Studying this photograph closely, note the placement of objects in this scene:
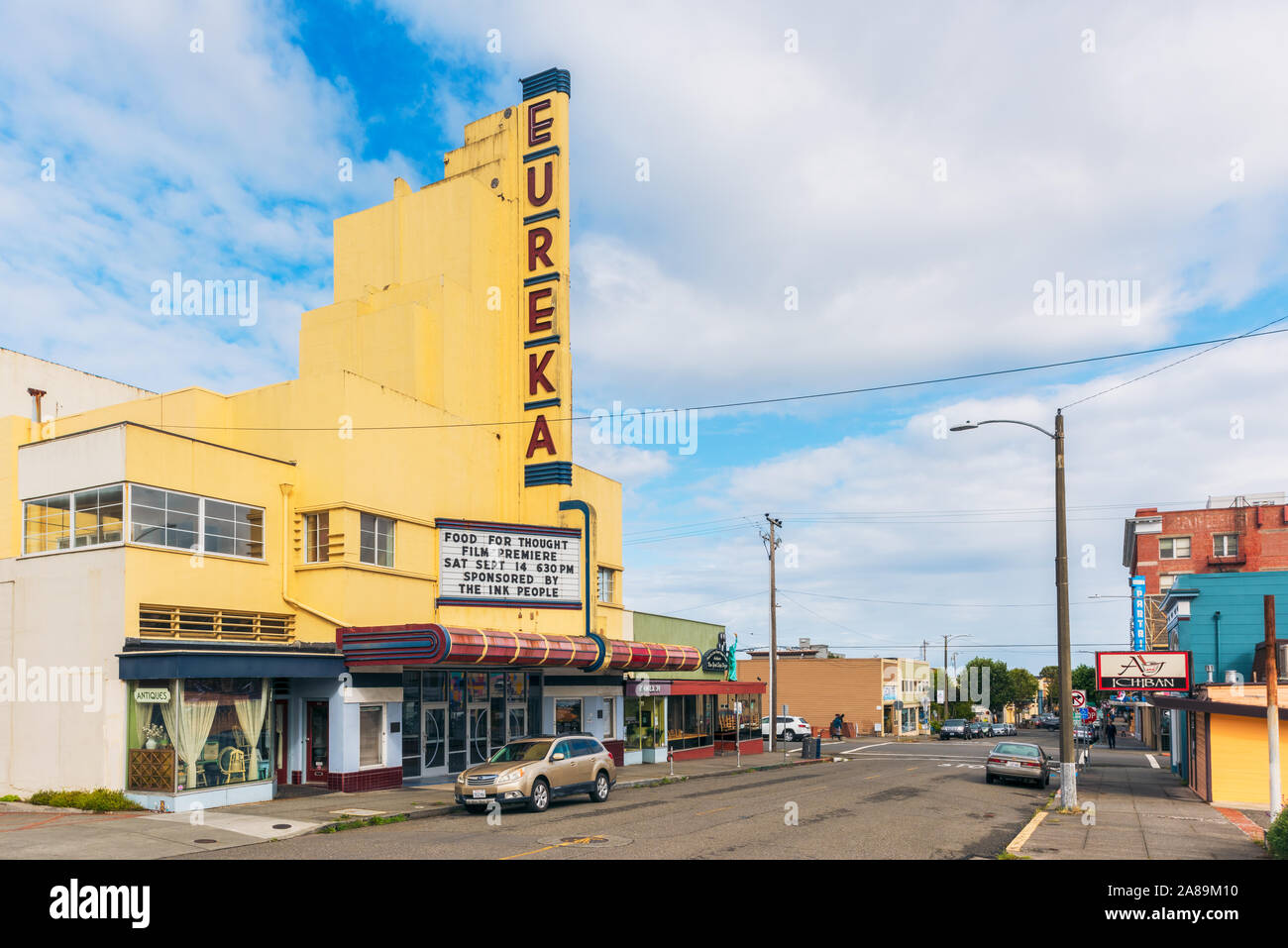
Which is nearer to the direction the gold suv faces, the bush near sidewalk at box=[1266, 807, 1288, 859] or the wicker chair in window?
the wicker chair in window

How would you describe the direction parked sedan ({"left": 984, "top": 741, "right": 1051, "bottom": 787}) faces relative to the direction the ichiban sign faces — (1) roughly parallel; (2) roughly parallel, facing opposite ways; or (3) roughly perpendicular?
roughly parallel, facing opposite ways

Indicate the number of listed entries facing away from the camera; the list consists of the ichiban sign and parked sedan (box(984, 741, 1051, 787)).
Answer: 1

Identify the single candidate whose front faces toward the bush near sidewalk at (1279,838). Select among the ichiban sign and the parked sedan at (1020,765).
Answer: the ichiban sign

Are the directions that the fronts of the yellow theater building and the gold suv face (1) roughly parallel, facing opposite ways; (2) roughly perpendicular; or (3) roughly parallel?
roughly perpendicular

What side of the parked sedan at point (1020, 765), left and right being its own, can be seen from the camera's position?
back

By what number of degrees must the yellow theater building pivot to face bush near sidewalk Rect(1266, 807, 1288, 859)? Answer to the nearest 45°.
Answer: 0° — it already faces it

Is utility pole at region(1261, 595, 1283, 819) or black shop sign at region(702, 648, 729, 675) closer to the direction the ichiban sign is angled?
the utility pole

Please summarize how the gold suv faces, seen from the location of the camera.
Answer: facing the viewer and to the left of the viewer

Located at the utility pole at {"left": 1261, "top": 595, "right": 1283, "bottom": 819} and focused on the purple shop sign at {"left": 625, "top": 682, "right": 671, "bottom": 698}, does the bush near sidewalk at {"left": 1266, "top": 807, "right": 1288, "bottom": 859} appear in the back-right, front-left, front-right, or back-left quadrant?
back-left

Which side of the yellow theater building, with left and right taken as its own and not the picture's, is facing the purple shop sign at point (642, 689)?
left

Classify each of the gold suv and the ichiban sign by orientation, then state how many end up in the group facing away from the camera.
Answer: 0

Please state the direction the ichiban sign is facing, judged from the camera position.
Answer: facing the viewer
